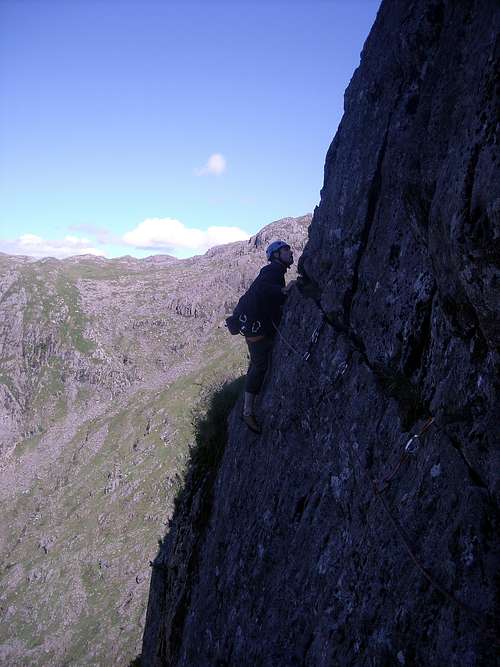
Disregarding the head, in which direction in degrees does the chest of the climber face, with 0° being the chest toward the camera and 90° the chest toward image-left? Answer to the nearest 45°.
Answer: approximately 270°

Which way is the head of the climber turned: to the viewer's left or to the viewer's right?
to the viewer's right

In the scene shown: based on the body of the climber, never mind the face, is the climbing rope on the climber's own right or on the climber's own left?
on the climber's own right
